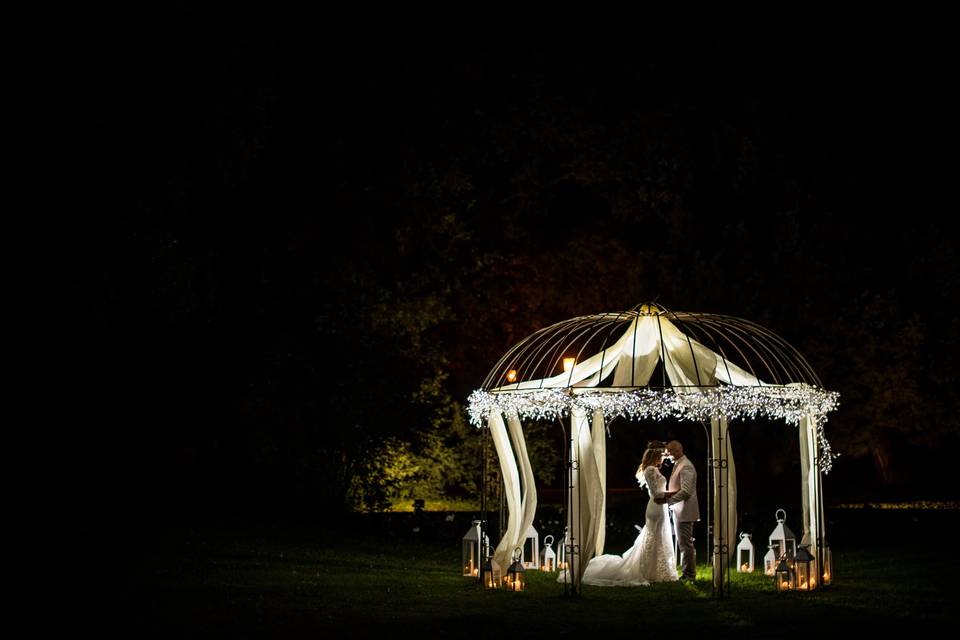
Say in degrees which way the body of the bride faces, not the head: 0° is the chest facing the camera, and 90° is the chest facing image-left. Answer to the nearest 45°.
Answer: approximately 270°

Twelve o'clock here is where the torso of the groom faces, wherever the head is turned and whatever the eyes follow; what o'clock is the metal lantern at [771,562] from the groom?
The metal lantern is roughly at 5 o'clock from the groom.

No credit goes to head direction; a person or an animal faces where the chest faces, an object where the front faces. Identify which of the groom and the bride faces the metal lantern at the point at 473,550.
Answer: the groom

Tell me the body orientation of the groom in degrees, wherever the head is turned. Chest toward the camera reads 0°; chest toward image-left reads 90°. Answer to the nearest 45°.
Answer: approximately 90°

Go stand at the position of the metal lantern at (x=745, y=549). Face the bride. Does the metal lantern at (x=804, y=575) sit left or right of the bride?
left

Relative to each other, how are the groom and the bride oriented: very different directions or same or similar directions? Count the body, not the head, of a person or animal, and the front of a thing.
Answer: very different directions

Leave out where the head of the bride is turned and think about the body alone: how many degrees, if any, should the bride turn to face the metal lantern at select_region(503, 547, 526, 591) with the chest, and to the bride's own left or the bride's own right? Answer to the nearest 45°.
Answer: approximately 135° to the bride's own right

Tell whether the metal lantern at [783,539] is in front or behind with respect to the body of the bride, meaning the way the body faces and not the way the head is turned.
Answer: in front

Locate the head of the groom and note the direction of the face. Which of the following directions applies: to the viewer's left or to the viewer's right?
to the viewer's left

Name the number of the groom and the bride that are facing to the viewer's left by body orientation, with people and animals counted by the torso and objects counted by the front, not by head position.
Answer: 1

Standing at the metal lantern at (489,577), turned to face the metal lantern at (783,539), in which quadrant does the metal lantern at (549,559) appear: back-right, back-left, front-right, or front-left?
front-left

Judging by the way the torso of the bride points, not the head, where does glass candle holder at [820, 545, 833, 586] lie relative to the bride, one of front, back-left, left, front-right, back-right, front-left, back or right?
front

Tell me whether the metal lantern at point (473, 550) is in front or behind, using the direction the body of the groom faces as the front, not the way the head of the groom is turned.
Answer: in front

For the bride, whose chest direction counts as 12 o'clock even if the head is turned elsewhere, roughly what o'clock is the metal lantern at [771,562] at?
The metal lantern is roughly at 11 o'clock from the bride.

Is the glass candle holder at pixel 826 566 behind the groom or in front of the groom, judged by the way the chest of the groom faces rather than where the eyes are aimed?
behind
